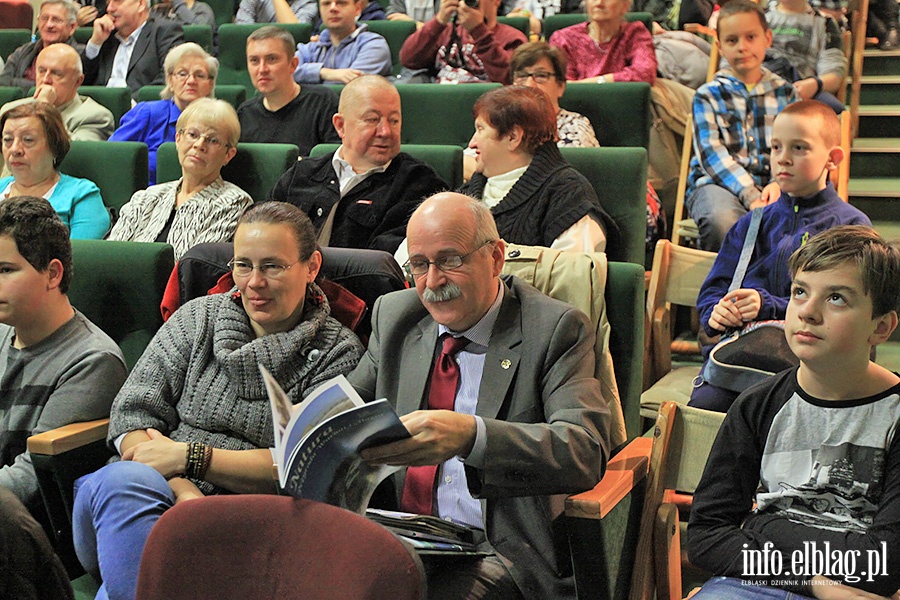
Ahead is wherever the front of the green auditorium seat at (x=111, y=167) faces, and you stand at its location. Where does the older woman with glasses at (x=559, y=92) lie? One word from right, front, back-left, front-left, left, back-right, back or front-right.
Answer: back-left

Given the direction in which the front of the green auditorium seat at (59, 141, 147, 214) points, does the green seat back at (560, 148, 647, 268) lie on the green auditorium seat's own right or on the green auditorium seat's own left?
on the green auditorium seat's own left

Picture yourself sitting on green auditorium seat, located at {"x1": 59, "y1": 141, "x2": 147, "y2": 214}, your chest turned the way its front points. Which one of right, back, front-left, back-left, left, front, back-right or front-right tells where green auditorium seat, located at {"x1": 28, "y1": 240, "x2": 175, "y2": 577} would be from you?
front-left

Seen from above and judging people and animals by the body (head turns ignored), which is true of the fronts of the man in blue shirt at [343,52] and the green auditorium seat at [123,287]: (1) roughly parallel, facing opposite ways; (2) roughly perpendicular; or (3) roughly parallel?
roughly parallel

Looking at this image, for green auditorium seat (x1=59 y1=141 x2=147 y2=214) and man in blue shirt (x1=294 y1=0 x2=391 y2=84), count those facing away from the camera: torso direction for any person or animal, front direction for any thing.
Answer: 0

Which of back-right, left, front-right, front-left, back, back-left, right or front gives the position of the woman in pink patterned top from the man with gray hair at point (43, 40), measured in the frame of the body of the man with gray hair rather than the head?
left

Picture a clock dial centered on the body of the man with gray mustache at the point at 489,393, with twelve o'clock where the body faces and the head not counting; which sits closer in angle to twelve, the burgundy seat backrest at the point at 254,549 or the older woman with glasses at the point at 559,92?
the burgundy seat backrest

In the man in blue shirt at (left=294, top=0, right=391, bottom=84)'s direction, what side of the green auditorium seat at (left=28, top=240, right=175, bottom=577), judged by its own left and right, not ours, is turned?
back

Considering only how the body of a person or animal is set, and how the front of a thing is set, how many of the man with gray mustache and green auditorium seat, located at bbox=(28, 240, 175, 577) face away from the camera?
0

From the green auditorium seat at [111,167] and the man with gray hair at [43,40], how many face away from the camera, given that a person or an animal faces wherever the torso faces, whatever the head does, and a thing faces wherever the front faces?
0

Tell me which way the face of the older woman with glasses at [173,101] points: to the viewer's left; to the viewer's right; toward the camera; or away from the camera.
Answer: toward the camera

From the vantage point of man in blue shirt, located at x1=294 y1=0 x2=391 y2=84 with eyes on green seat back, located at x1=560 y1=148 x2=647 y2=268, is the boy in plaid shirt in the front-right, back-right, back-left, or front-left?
front-left

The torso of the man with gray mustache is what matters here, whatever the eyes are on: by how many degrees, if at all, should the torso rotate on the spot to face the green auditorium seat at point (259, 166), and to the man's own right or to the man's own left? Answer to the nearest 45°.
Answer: approximately 90° to the man's own right

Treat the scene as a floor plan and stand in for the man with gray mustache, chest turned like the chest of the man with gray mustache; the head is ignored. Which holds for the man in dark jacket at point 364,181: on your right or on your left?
on your right
